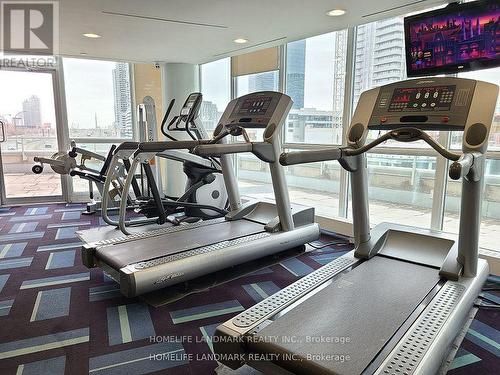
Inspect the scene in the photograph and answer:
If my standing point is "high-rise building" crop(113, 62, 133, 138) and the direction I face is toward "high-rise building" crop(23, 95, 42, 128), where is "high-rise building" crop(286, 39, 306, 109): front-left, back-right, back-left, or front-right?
back-left

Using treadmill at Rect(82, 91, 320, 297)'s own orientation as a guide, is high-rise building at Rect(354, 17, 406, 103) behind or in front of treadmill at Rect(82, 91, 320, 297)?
in front

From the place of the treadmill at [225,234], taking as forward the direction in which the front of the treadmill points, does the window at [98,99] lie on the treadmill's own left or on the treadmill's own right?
on the treadmill's own left

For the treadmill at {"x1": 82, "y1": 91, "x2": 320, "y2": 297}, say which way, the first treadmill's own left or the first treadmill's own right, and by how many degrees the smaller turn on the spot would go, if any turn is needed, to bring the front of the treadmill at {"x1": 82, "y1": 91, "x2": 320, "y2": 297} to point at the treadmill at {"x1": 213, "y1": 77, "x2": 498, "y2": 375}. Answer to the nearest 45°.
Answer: approximately 90° to the first treadmill's own right

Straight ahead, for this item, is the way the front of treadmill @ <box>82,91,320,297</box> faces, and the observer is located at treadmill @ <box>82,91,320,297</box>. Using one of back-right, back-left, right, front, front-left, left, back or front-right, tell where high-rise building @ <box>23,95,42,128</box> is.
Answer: left

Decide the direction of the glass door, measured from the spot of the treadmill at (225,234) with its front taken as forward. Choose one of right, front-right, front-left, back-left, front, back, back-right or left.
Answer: left

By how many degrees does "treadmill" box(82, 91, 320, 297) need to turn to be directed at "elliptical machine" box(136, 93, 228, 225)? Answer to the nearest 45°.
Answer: approximately 45° to its left

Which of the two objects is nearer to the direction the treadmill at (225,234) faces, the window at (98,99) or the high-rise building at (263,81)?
the high-rise building

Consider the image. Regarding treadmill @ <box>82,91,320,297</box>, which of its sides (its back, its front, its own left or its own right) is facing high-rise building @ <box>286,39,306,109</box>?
front

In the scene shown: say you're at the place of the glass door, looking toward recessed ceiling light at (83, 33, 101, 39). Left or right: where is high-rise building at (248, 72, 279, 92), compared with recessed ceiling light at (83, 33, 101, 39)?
left

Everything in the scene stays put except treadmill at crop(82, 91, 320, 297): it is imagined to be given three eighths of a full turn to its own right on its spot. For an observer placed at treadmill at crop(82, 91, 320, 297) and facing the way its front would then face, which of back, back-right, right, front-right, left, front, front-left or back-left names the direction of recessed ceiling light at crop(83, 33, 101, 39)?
back-right

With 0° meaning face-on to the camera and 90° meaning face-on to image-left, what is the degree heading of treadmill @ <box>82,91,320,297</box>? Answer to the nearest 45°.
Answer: approximately 225°

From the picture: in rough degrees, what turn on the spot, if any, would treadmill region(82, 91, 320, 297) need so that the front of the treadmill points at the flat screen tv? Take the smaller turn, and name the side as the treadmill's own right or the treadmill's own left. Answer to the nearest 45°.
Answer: approximately 90° to the treadmill's own right
